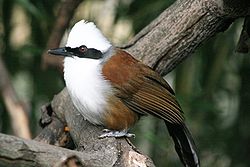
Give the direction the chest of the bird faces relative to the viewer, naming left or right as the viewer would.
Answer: facing to the left of the viewer
